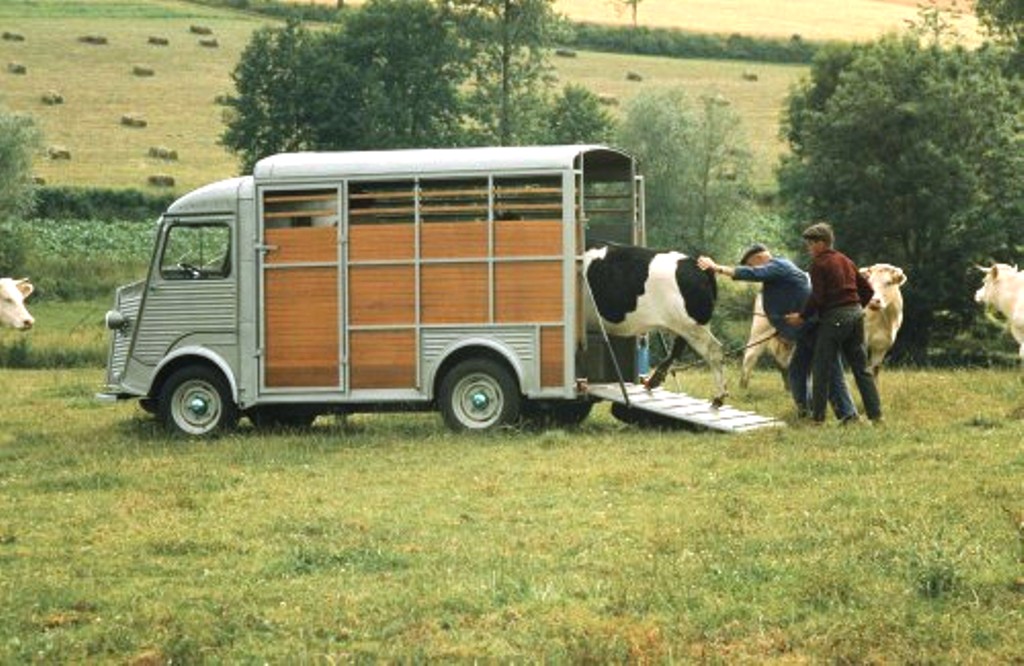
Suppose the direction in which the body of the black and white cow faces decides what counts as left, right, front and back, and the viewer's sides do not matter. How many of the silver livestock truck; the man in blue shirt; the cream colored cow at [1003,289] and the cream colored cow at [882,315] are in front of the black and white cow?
1

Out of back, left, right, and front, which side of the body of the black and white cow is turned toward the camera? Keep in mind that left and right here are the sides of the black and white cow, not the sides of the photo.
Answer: left

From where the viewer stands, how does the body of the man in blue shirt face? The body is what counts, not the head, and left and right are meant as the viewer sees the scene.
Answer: facing to the left of the viewer

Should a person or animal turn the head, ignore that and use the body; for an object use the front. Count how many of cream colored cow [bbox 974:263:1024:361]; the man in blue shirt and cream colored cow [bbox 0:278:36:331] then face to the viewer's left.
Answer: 2

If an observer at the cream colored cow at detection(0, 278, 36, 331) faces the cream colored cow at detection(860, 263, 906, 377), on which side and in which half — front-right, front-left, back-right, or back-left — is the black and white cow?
front-right

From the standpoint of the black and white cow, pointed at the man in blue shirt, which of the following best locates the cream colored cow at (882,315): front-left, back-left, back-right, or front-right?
front-left

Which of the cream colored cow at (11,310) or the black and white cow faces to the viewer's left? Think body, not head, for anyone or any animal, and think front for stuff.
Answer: the black and white cow

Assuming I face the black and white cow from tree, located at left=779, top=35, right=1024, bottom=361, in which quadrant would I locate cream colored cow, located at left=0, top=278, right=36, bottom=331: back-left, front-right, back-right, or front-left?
front-right

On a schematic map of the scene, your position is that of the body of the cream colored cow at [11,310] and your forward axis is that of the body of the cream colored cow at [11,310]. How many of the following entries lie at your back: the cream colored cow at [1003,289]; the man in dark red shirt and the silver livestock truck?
0

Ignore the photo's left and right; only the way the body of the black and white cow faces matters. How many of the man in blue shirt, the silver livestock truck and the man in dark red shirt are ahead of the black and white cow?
1

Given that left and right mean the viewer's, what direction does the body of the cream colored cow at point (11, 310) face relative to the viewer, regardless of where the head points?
facing the viewer and to the right of the viewer

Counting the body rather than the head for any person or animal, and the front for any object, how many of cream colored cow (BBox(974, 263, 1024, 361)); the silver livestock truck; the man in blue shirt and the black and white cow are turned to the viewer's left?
4

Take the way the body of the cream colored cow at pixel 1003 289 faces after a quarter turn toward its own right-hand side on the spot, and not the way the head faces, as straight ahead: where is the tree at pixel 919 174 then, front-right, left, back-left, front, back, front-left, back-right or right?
front

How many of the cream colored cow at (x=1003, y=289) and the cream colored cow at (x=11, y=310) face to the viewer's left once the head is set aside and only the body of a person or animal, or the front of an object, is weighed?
1

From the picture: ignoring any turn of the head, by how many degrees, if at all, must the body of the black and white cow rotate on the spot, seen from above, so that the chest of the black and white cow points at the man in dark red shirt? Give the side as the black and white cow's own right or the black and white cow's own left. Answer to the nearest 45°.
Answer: approximately 135° to the black and white cow's own left

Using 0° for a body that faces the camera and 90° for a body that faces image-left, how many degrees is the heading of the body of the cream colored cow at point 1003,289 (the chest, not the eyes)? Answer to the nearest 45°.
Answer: approximately 90°

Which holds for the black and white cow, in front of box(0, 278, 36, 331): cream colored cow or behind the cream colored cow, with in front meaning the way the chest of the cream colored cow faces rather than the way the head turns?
in front

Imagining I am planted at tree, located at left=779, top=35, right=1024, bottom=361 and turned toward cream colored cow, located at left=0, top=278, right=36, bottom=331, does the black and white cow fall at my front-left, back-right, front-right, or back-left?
front-left

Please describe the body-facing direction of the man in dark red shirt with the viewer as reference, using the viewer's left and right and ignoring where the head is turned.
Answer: facing away from the viewer and to the left of the viewer

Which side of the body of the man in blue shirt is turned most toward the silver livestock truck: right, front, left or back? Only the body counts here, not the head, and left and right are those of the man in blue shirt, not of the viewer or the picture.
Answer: front
